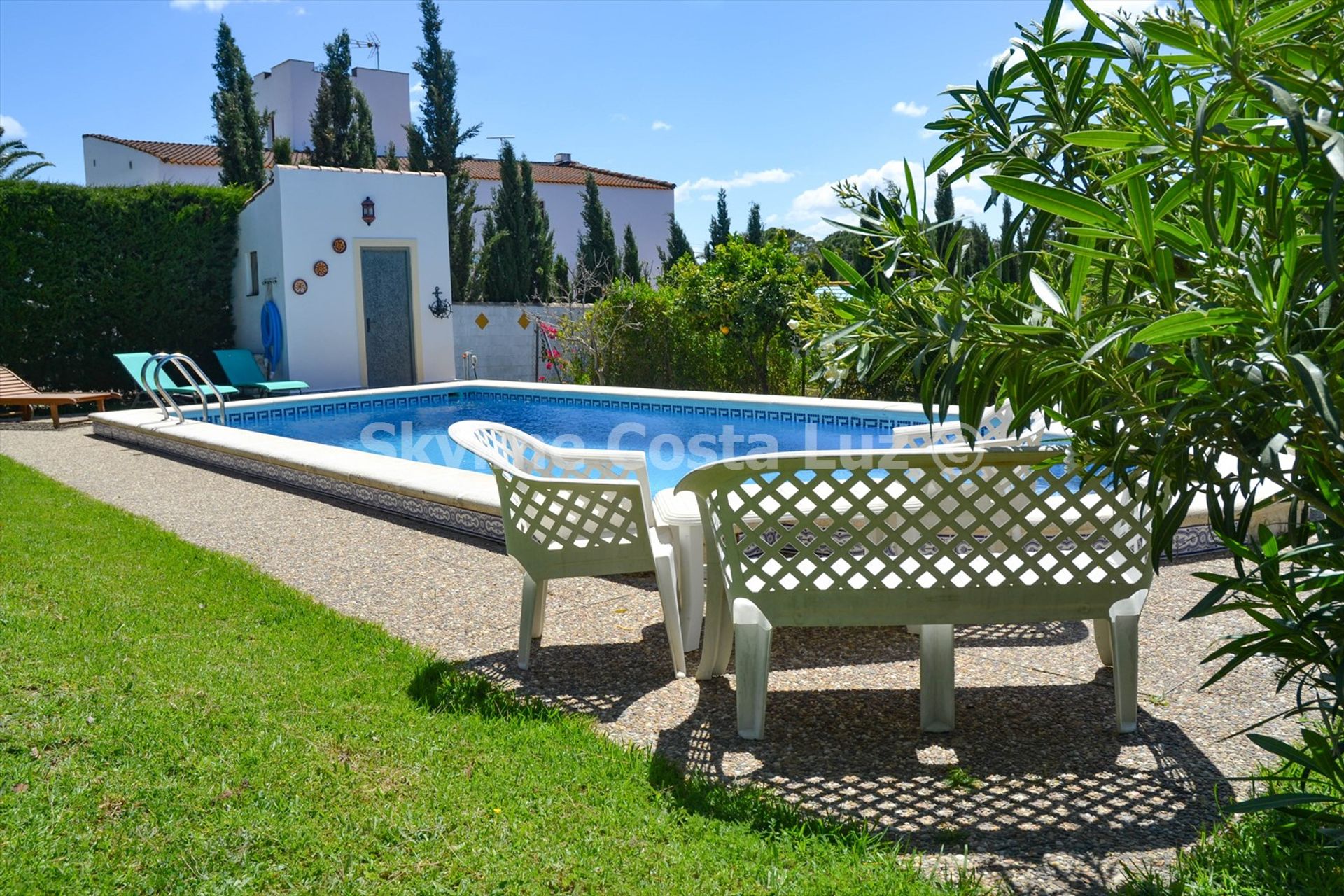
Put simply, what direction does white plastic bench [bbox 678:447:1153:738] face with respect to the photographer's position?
facing away from the viewer

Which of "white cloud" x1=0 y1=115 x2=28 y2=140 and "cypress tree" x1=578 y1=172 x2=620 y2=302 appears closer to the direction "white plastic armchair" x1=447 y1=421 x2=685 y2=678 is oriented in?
the cypress tree

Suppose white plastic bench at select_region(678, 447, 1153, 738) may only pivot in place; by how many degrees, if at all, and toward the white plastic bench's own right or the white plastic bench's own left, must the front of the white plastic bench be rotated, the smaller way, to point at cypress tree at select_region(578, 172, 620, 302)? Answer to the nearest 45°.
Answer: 0° — it already faces it

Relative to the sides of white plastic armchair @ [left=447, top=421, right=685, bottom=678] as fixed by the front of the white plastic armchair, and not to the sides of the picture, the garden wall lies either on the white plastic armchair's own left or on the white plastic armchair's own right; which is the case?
on the white plastic armchair's own left

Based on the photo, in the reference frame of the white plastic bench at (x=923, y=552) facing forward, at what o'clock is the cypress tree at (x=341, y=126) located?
The cypress tree is roughly at 11 o'clock from the white plastic bench.
